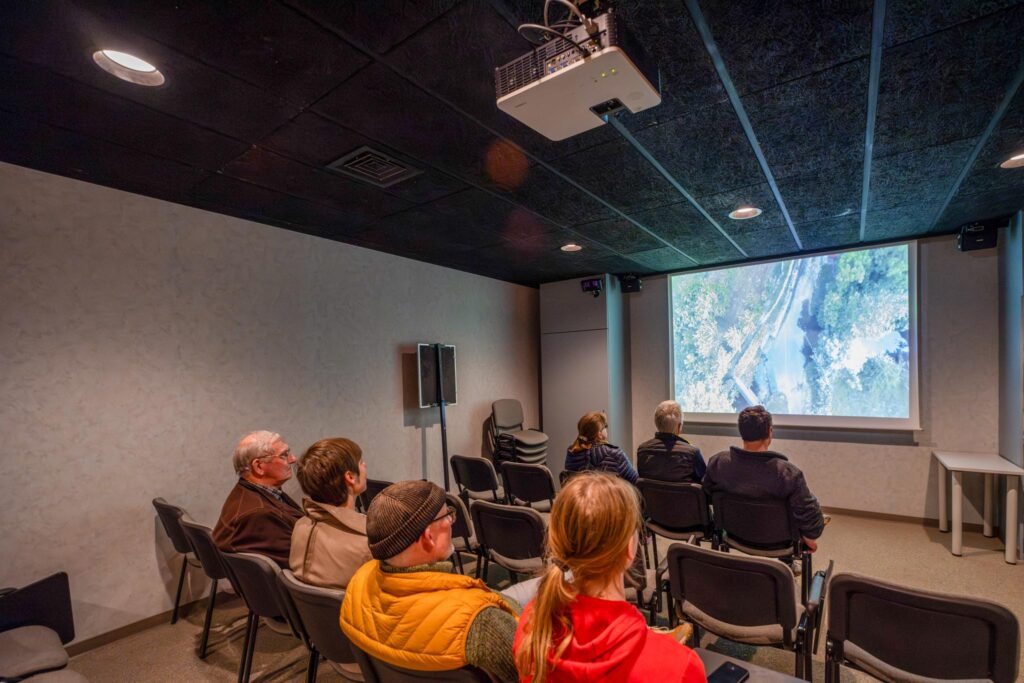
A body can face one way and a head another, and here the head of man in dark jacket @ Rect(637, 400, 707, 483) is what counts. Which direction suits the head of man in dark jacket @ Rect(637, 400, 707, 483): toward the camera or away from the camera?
away from the camera

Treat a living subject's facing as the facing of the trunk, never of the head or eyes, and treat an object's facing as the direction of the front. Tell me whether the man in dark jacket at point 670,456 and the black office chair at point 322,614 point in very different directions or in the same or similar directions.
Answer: same or similar directions

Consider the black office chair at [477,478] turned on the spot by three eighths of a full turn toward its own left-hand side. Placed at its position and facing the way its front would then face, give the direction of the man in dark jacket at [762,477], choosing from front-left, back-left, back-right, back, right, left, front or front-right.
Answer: back-left

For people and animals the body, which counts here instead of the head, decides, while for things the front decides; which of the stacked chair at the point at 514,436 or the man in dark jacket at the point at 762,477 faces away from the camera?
the man in dark jacket

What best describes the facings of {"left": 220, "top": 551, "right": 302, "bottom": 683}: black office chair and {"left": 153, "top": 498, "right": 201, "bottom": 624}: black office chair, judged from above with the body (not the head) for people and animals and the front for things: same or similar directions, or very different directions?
same or similar directions

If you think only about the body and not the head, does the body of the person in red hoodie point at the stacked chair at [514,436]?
no

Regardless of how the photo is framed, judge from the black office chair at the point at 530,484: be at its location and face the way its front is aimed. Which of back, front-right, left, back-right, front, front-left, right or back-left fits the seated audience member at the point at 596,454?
right

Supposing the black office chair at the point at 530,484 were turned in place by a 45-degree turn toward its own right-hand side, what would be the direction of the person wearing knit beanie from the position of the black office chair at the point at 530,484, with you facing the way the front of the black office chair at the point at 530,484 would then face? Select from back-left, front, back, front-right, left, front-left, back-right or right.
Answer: right

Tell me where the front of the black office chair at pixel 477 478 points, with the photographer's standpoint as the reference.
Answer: facing away from the viewer and to the right of the viewer

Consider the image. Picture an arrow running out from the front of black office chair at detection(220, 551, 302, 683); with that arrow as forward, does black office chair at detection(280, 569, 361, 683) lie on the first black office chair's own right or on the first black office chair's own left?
on the first black office chair's own right

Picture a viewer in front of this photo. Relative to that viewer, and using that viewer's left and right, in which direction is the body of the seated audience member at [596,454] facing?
facing away from the viewer and to the right of the viewer

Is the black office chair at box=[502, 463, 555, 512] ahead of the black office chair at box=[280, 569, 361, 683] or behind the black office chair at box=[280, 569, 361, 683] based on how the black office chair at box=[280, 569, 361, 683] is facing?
ahead

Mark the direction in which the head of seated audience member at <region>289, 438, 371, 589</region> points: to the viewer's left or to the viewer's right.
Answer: to the viewer's right

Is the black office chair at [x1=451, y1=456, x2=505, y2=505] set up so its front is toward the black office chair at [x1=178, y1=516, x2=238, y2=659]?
no

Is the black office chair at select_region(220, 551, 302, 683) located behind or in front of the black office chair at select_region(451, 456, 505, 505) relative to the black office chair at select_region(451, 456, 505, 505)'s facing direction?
behind

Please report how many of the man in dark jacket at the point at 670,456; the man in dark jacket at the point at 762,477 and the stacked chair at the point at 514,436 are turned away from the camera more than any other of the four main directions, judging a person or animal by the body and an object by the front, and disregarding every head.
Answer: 2

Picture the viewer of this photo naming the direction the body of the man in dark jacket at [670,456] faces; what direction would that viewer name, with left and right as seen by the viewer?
facing away from the viewer

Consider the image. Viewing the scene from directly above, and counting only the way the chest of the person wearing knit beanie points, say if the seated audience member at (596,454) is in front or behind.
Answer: in front

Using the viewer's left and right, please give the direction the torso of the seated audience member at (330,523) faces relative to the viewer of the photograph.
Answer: facing away from the viewer and to the right of the viewer

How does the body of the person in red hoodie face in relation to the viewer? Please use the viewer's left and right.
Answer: facing away from the viewer and to the right of the viewer

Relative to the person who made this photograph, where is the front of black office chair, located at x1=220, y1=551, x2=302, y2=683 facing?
facing away from the viewer and to the right of the viewer
